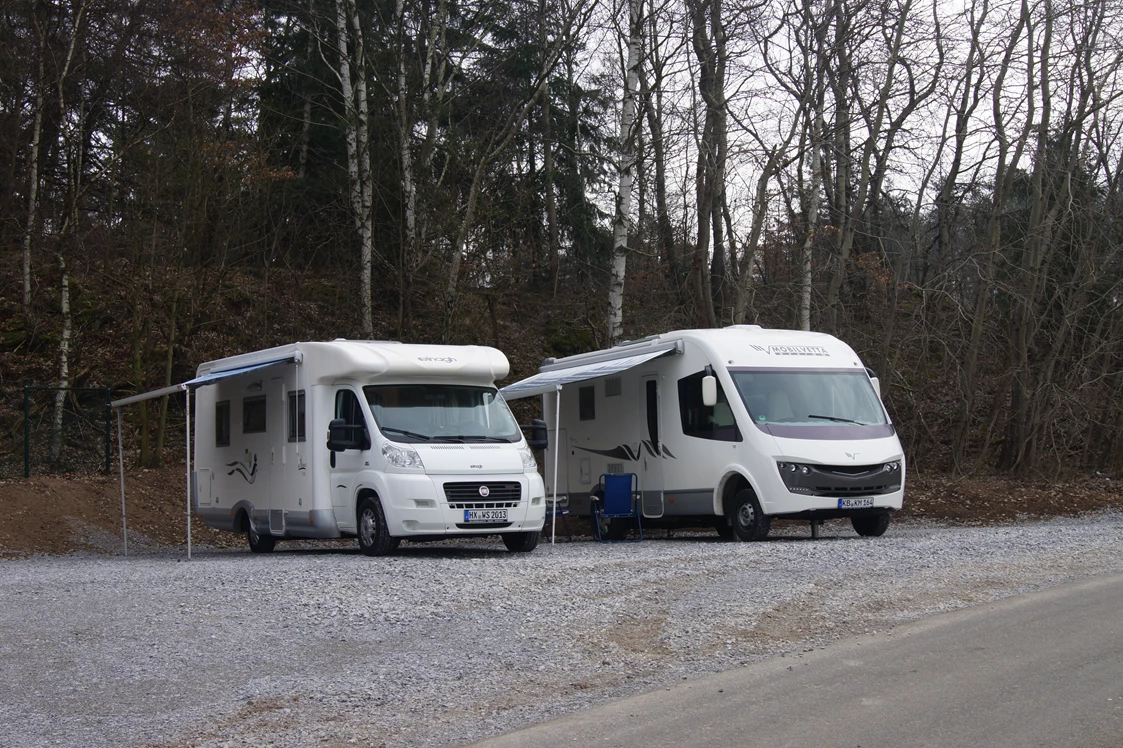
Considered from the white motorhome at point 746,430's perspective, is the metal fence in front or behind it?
behind

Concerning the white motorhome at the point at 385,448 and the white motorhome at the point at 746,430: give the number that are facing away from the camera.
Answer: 0

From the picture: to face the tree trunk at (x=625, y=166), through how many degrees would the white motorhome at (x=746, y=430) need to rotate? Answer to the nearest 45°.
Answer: approximately 135° to its left

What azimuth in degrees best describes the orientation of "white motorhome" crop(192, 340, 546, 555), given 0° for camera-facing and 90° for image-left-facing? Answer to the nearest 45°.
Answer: approximately 315°

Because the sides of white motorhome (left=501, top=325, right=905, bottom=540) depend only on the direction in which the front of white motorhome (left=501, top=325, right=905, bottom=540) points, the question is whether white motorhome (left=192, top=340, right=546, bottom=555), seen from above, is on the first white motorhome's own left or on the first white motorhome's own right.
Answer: on the first white motorhome's own right

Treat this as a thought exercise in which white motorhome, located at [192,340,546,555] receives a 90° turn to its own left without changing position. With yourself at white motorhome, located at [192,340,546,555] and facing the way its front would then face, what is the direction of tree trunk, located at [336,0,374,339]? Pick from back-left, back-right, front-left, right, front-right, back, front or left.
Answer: front-left
